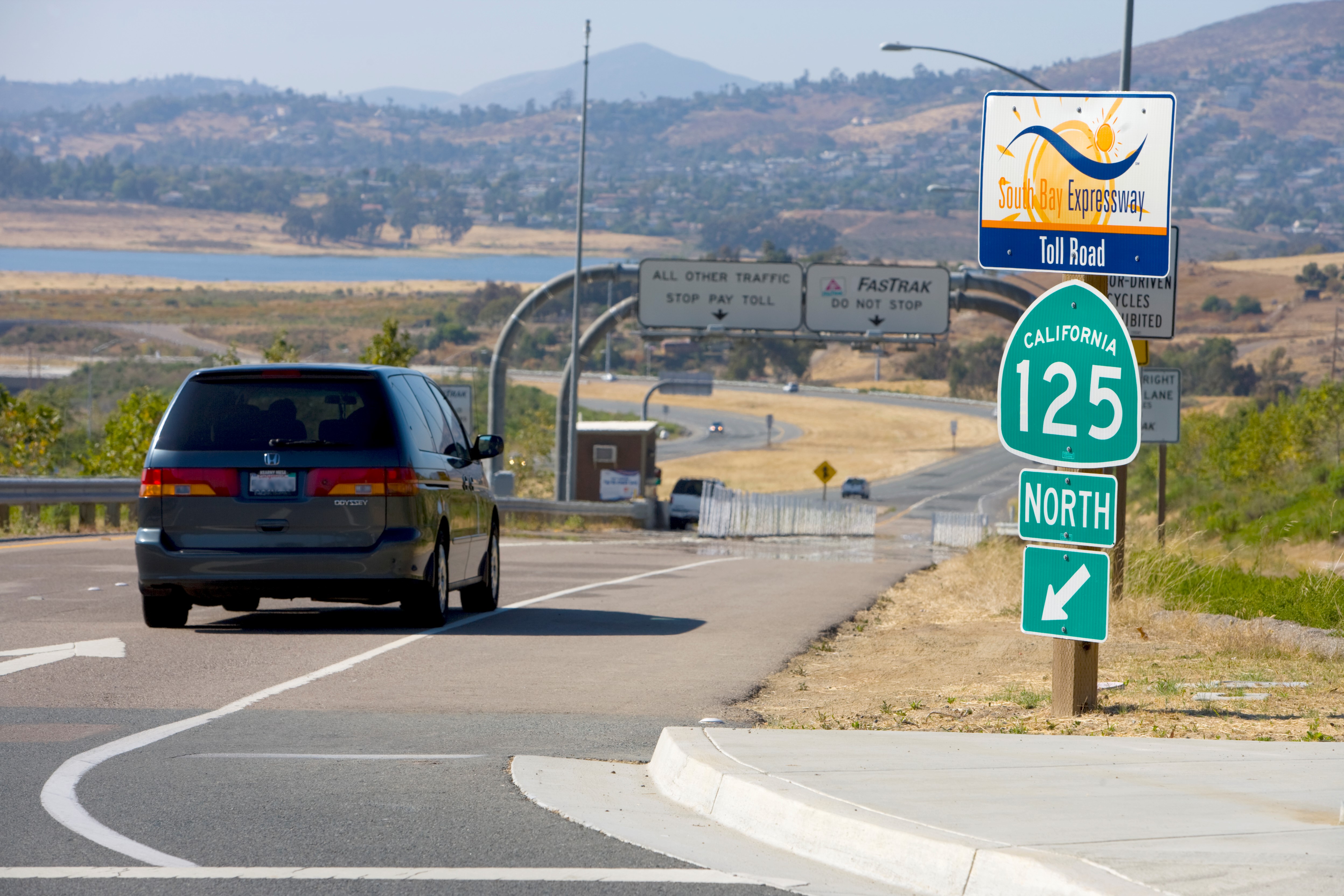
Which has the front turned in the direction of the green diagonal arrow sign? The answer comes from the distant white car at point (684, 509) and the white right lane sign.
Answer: the white right lane sign

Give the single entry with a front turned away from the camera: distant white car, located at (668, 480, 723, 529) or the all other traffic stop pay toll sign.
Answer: the distant white car

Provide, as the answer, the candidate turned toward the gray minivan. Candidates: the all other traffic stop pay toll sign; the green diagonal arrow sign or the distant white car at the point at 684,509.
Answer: the all other traffic stop pay toll sign

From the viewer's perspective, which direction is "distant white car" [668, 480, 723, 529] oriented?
away from the camera

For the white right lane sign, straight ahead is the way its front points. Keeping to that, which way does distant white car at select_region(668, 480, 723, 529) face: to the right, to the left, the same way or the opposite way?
the opposite way

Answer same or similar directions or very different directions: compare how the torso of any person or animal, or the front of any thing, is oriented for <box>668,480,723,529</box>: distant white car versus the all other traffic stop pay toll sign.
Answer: very different directions

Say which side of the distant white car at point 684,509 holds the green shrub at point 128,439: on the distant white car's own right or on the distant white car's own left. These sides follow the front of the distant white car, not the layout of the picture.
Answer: on the distant white car's own left

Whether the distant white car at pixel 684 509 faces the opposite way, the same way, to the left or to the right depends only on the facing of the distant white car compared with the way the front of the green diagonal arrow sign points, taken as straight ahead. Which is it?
the opposite way
